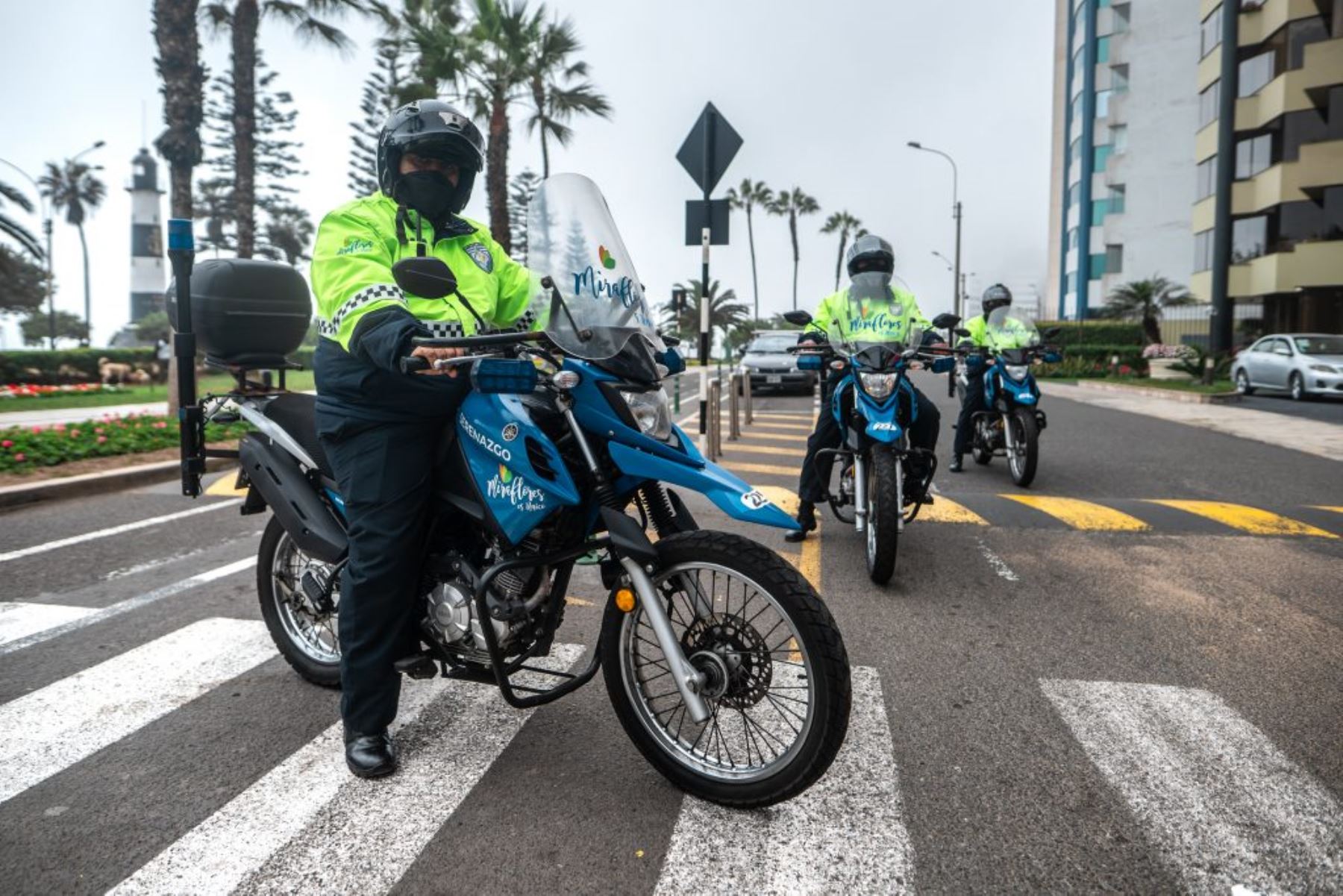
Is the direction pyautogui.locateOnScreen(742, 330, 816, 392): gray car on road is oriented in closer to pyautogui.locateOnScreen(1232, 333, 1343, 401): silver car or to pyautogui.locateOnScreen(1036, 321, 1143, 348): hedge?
the silver car

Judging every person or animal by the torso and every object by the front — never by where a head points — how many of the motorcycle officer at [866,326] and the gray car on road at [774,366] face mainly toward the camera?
2

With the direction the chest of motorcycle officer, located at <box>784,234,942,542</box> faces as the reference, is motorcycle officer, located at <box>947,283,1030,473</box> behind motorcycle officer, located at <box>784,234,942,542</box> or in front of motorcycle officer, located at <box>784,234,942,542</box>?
behind

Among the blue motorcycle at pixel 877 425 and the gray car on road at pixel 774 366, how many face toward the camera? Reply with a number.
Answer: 2

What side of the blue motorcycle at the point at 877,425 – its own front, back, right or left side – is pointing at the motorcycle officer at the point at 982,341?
back

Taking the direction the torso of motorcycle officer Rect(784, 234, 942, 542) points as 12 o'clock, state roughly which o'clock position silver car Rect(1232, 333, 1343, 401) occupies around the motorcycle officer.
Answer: The silver car is roughly at 7 o'clock from the motorcycle officer.
